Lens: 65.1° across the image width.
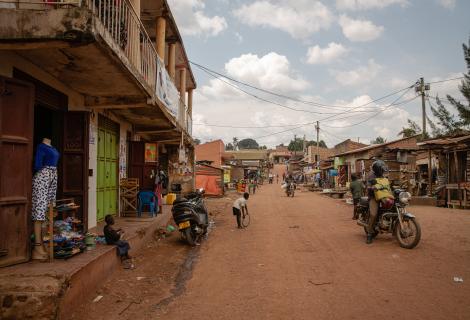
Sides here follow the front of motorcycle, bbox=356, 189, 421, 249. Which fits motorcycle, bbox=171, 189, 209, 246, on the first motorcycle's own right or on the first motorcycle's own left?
on the first motorcycle's own right

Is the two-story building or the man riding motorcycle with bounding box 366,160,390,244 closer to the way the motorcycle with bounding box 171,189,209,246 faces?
the man riding motorcycle

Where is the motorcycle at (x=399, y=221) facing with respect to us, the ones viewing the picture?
facing the viewer and to the right of the viewer

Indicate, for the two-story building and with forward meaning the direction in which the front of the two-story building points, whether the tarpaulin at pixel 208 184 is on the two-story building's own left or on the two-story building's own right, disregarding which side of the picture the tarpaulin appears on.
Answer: on the two-story building's own left

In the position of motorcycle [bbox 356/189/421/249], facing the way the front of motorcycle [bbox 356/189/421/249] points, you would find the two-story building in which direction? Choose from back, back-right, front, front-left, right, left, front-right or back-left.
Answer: right

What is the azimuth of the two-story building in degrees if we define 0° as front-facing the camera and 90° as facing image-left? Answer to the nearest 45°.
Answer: approximately 315°

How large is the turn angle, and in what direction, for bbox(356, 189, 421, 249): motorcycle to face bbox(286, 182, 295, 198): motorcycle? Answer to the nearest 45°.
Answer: approximately 135° to its left

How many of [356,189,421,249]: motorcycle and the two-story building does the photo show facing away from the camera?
0

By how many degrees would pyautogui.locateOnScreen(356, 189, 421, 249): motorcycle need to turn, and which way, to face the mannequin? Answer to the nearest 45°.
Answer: approximately 90° to its right
